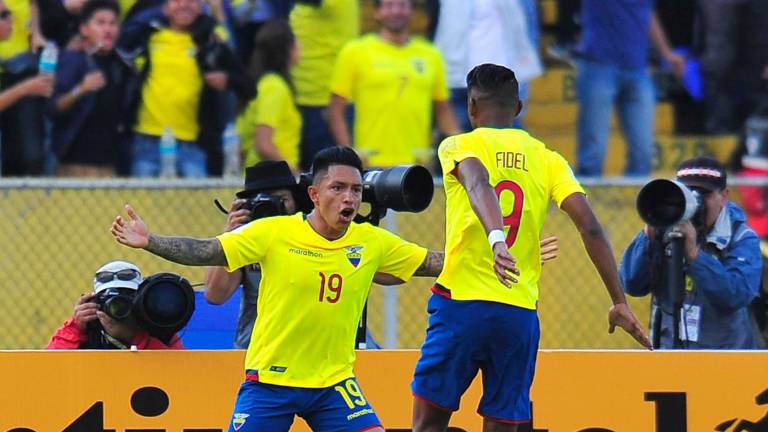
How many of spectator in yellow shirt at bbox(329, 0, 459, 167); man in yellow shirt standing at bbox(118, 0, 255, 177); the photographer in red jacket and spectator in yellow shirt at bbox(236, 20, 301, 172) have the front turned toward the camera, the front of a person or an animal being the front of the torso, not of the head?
3

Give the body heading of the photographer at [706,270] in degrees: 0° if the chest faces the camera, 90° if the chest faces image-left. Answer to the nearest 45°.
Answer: approximately 45°

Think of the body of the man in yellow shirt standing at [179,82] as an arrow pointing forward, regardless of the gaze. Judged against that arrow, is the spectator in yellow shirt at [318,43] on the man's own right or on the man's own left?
on the man's own left

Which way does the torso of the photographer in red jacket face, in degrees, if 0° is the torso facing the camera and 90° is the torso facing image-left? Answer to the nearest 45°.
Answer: approximately 0°

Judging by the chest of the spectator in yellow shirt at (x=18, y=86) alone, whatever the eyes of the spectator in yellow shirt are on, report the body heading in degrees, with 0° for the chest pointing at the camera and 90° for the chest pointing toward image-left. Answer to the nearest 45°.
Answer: approximately 315°

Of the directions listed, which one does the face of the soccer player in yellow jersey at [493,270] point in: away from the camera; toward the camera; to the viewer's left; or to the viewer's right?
away from the camera
